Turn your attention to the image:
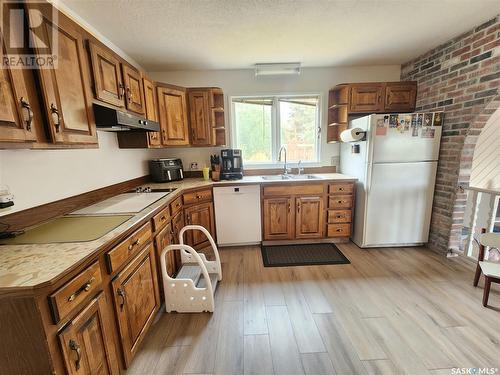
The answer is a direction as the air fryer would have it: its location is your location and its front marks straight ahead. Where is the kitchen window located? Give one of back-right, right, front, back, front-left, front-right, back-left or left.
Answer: front-left

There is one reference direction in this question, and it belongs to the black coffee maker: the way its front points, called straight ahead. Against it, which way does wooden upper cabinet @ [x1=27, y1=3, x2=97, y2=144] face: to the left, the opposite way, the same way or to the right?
to the left

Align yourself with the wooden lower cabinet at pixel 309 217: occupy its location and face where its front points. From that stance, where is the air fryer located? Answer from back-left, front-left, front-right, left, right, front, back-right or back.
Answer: right

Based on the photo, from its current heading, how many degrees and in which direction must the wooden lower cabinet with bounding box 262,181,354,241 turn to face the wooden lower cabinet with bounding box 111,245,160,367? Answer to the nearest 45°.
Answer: approximately 45° to its right

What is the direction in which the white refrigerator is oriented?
toward the camera

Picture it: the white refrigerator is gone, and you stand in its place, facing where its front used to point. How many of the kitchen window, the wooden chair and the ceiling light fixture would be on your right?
2

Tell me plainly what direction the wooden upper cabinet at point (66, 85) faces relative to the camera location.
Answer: facing the viewer and to the right of the viewer

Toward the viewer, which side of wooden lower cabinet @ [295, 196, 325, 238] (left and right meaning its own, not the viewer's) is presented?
front

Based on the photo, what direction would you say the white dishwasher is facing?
toward the camera

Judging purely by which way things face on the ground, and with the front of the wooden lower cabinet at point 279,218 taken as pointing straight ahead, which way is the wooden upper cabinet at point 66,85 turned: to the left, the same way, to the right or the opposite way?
to the left

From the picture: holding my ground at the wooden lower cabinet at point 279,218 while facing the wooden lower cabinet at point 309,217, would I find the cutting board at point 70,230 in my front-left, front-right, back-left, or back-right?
back-right

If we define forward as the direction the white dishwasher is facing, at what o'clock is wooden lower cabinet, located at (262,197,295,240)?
The wooden lower cabinet is roughly at 9 o'clock from the white dishwasher.

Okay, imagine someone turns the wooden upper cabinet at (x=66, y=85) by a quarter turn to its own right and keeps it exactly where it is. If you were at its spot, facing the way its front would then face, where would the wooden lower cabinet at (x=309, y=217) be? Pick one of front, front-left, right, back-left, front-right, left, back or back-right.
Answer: back-left

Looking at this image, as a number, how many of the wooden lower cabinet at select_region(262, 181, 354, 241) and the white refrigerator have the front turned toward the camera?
2

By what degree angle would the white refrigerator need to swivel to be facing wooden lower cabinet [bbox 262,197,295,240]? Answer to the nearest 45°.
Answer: approximately 45° to its right
